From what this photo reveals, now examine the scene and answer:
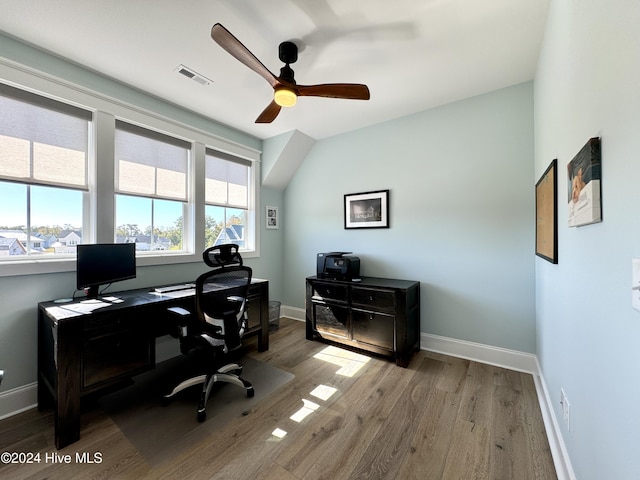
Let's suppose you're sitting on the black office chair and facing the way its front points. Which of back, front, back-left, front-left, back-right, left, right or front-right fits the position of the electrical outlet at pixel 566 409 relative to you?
back

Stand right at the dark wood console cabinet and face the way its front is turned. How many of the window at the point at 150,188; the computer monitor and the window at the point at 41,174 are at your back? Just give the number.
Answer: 0

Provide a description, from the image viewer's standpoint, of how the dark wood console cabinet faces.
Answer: facing the viewer and to the left of the viewer

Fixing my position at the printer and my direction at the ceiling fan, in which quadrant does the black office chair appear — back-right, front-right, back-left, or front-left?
front-right

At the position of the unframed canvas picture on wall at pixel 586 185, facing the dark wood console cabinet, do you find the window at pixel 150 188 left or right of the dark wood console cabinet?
left

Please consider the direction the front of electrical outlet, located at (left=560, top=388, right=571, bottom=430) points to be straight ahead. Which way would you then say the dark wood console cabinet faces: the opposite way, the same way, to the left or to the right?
to the left

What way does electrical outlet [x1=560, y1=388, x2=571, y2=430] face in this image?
to the viewer's left

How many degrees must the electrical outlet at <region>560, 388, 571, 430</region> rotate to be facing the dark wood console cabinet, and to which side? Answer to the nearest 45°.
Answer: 0° — it already faces it

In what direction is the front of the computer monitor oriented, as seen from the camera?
facing the viewer and to the right of the viewer

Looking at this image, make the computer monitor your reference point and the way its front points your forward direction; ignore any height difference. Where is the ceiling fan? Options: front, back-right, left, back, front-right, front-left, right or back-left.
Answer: front

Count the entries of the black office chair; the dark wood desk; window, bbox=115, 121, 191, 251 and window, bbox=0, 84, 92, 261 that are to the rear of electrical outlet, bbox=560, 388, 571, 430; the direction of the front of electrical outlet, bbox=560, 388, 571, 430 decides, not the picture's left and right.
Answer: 0

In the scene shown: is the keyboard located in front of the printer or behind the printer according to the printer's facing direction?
in front

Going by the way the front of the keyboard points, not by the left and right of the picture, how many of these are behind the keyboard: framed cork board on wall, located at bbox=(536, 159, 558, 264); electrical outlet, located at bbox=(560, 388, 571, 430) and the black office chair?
0

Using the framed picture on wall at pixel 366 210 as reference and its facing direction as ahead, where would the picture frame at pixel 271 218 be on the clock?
The picture frame is roughly at 2 o'clock from the framed picture on wall.

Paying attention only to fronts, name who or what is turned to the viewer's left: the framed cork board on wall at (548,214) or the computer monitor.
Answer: the framed cork board on wall

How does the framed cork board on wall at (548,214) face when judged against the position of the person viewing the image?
facing to the left of the viewer
